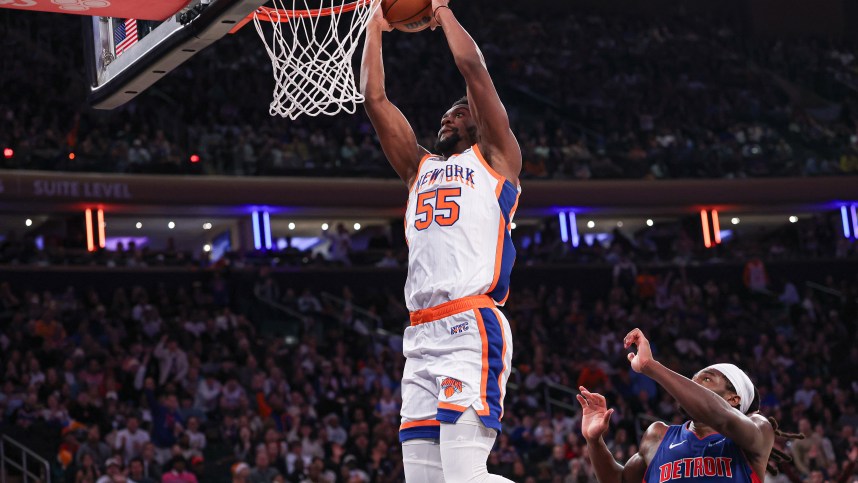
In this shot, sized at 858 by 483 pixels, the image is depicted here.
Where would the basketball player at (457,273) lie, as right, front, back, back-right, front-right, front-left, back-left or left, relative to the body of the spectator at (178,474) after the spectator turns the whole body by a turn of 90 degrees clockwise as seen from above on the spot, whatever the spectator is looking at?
left

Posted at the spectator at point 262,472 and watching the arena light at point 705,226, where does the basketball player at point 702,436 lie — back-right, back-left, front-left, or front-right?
back-right

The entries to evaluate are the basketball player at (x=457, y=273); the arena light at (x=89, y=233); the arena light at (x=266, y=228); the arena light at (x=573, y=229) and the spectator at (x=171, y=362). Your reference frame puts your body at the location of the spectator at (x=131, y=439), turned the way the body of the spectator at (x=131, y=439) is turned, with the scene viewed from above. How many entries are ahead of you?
1

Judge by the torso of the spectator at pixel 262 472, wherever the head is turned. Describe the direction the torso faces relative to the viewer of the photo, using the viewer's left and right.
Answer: facing the viewer

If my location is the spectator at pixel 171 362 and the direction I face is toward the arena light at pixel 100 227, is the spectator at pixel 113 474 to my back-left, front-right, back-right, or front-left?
back-left

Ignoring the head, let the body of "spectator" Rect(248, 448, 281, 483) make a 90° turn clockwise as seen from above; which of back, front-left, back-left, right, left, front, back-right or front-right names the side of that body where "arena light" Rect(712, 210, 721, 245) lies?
back-right

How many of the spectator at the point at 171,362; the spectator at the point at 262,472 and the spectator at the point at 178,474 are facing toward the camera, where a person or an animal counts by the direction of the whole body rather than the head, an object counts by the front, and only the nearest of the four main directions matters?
3

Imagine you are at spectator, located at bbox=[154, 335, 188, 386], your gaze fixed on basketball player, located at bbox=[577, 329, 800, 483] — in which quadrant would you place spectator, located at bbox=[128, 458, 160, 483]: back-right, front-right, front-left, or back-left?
front-right

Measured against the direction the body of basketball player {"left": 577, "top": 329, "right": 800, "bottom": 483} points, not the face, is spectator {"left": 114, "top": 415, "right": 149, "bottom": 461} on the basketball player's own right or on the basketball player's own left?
on the basketball player's own right

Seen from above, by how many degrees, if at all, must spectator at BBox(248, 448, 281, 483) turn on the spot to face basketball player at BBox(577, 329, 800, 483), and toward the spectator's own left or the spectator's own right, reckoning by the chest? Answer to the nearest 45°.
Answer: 0° — they already face them

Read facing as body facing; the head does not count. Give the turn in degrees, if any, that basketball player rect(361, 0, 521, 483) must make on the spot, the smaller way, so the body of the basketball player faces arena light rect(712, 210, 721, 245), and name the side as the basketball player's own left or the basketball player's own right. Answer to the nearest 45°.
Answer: approximately 135° to the basketball player's own right

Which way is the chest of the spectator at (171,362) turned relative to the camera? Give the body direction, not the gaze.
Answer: toward the camera

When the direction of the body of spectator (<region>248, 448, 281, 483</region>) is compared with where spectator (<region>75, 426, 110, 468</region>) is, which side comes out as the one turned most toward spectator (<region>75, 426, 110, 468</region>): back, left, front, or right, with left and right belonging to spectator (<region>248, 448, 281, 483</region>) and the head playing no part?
right

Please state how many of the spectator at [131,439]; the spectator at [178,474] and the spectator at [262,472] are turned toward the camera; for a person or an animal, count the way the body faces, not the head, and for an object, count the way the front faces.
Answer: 3

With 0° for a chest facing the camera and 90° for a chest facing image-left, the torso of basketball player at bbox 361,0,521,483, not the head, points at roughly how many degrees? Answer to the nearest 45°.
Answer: approximately 45°
